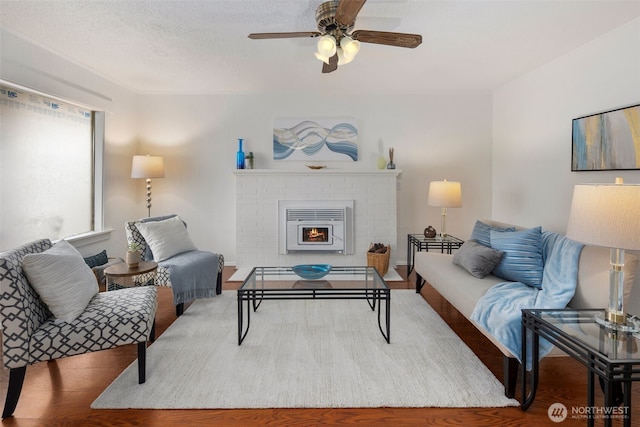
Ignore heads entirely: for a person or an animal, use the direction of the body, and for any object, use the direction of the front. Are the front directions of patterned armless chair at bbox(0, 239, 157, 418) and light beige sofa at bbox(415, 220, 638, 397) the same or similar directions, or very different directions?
very different directions

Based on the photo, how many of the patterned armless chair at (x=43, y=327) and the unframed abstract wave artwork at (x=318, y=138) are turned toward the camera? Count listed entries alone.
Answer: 1

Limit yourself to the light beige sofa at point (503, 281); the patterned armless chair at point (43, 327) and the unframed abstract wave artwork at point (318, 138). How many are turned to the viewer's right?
1

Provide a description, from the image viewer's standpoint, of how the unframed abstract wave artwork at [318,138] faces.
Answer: facing the viewer

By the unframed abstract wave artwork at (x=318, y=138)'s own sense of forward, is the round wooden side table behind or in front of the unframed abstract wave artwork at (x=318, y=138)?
in front

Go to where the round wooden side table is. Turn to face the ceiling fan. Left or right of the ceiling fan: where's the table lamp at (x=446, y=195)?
left

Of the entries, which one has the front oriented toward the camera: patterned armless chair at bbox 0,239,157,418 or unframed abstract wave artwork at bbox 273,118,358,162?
the unframed abstract wave artwork

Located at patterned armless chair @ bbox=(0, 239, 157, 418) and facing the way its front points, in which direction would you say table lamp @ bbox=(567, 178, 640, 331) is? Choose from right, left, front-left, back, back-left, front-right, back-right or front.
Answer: front-right

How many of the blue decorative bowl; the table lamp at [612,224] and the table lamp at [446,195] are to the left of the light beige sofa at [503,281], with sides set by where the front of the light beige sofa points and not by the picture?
1

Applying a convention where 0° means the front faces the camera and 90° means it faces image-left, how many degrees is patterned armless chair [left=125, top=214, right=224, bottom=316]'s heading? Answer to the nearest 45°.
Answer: approximately 315°

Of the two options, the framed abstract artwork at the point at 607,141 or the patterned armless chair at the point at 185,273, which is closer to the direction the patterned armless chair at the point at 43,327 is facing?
the framed abstract artwork

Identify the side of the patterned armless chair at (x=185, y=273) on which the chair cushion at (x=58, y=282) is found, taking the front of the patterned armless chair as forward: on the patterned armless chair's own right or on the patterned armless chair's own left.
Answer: on the patterned armless chair's own right

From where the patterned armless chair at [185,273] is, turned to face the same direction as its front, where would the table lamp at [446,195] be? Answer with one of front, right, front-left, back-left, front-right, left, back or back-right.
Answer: front-left

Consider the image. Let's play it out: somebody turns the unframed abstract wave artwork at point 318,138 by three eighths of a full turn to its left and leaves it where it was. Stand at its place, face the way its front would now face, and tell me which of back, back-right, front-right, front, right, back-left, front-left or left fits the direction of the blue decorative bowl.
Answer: back-right

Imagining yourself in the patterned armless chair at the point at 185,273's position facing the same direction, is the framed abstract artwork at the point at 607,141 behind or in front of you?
in front

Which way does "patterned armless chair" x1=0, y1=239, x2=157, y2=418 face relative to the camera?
to the viewer's right
